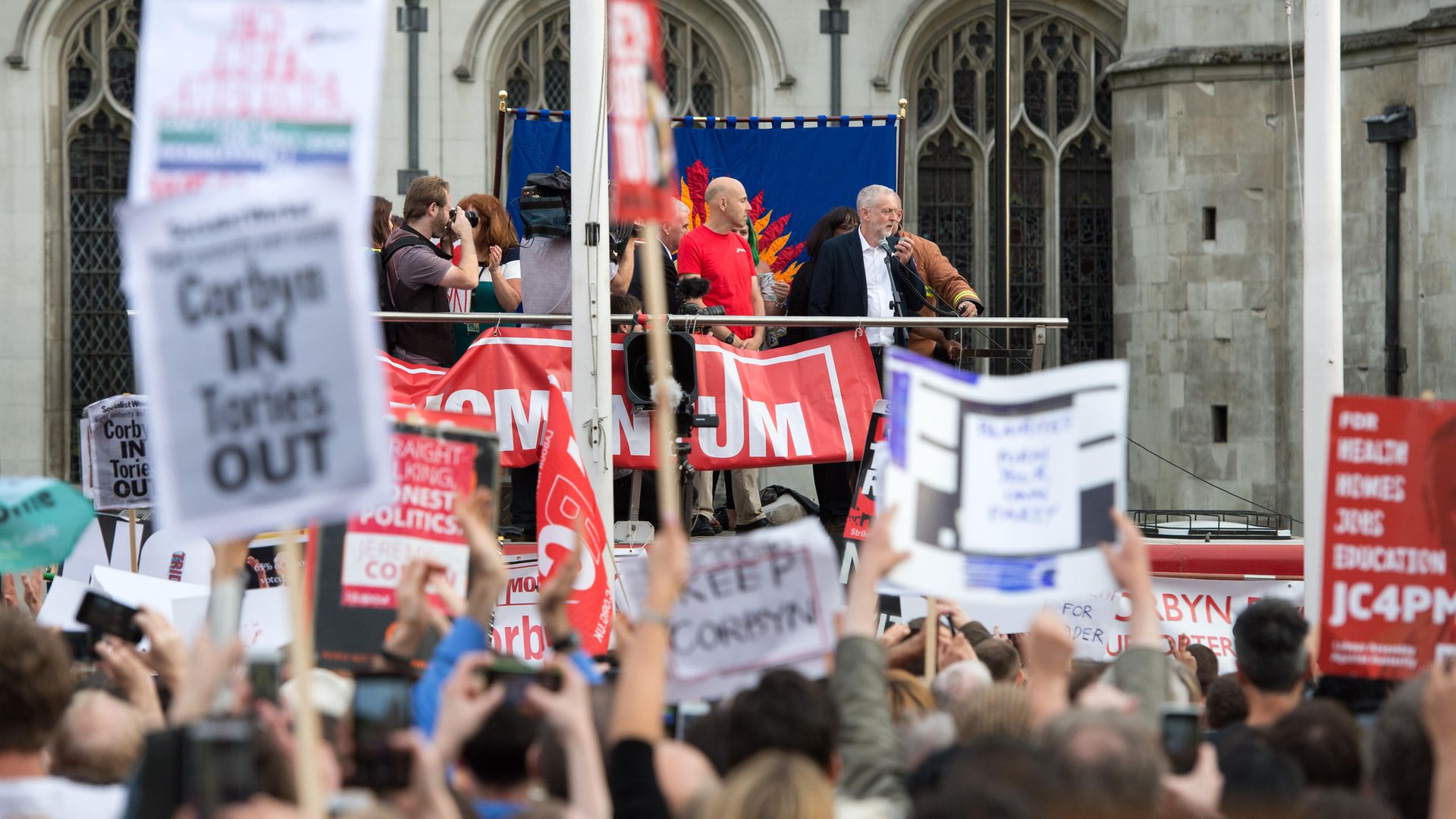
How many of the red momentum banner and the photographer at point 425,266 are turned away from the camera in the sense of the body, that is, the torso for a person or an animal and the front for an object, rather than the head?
0

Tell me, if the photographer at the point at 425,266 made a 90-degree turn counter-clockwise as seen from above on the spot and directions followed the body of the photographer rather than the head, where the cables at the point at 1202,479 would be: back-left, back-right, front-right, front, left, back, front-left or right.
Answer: front-right

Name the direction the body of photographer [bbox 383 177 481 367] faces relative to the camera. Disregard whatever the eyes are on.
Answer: to the viewer's right

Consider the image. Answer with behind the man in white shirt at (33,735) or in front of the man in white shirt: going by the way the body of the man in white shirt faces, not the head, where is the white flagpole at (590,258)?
in front

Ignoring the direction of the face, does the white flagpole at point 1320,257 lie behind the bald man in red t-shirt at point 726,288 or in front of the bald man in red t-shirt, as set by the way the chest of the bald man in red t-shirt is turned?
in front

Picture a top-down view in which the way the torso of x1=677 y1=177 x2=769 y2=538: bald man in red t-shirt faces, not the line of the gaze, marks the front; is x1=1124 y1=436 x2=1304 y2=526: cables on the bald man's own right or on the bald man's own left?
on the bald man's own left

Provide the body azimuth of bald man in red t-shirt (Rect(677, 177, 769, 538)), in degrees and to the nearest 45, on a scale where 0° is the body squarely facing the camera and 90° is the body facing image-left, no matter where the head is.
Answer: approximately 315°
